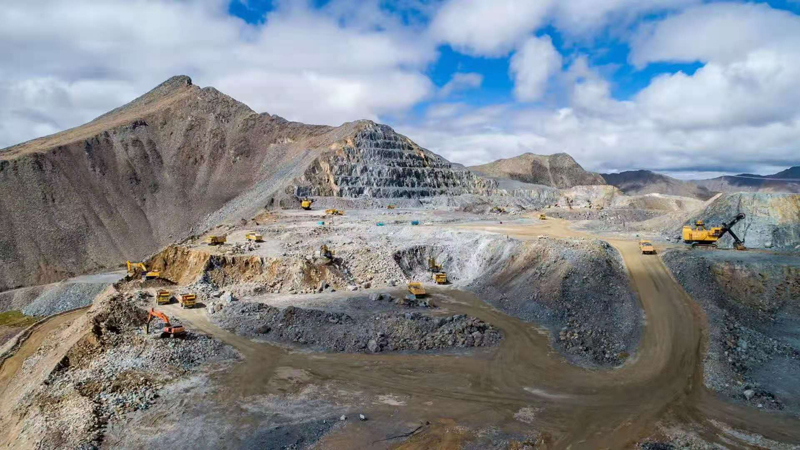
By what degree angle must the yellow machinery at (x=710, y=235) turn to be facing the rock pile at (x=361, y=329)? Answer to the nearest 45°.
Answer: approximately 135° to its right

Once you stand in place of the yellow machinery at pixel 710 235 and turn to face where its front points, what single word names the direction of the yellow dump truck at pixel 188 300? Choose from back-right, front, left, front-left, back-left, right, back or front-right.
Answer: back-right

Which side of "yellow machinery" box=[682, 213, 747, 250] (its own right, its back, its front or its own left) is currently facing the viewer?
right

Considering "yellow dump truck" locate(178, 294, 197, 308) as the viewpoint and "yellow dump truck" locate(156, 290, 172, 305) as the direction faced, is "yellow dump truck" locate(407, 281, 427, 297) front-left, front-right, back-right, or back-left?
back-right

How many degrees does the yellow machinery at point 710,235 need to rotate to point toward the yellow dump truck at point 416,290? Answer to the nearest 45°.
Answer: approximately 135° to its right

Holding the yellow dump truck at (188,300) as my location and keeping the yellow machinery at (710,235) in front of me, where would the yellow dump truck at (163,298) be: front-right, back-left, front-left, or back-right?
back-left

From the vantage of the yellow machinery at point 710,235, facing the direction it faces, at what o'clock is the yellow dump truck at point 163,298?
The yellow dump truck is roughly at 5 o'clock from the yellow machinery.
